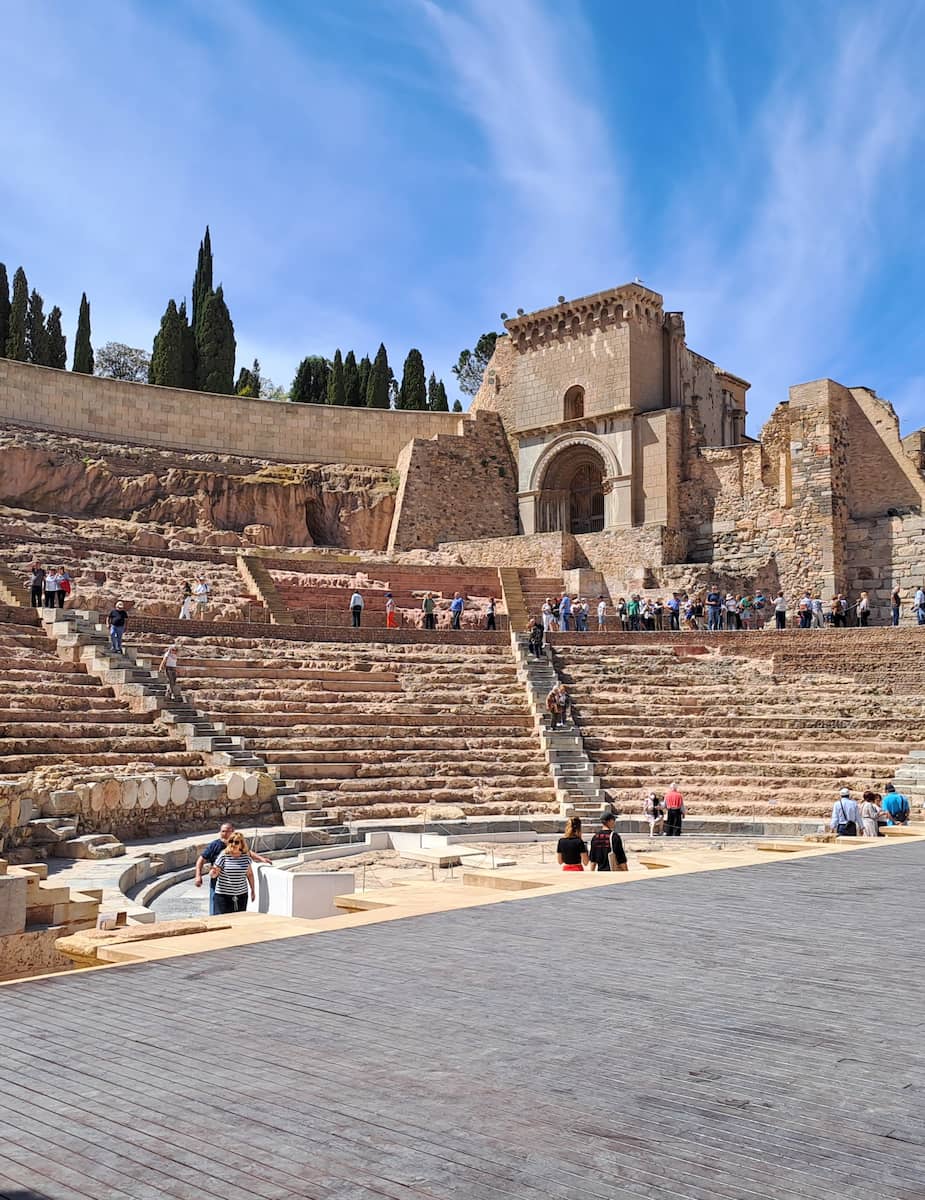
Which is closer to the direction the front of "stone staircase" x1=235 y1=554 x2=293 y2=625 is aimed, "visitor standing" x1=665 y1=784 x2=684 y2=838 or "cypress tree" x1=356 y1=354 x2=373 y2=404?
the visitor standing

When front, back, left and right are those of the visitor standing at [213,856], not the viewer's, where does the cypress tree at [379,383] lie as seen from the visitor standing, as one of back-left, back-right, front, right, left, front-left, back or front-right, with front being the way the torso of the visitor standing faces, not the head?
back

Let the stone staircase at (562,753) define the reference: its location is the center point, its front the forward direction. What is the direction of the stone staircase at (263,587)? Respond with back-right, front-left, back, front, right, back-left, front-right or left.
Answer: back-right

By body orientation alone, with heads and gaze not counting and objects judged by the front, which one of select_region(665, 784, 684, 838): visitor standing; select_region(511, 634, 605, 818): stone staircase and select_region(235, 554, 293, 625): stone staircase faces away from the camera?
the visitor standing

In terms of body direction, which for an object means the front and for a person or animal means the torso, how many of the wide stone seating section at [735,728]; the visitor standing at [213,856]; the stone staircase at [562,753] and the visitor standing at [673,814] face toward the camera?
3

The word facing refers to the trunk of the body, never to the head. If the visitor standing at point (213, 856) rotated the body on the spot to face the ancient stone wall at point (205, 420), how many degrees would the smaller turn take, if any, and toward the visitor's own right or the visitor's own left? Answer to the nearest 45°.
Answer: approximately 180°

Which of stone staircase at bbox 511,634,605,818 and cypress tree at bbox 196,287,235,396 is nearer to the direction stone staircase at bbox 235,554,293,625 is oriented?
the stone staircase

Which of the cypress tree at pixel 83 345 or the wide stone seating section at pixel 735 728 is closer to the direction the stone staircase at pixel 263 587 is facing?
the wide stone seating section

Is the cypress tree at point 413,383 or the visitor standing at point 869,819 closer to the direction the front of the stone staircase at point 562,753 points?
the visitor standing
